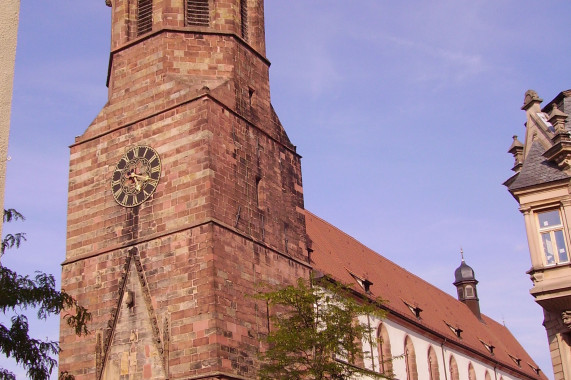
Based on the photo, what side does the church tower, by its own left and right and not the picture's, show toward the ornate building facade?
left

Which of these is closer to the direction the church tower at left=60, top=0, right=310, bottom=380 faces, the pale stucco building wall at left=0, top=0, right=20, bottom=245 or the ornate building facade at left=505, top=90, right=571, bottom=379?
the pale stucco building wall

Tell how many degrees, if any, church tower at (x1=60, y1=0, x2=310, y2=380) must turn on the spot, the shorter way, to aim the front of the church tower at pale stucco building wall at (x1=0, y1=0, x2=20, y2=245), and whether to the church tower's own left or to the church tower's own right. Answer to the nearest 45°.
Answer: approximately 45° to the church tower's own left

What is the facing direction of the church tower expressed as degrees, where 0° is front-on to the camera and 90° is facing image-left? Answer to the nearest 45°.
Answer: approximately 45°
